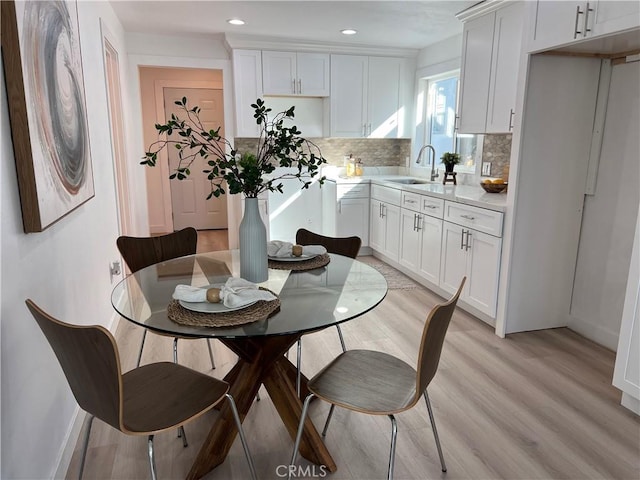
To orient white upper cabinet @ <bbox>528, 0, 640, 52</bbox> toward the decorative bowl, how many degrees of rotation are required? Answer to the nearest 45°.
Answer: approximately 90° to its right

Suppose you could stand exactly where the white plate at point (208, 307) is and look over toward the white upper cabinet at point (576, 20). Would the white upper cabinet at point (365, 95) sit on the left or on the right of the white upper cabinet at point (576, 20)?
left

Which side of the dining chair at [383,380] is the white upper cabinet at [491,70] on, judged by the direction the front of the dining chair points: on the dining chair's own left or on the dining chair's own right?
on the dining chair's own right

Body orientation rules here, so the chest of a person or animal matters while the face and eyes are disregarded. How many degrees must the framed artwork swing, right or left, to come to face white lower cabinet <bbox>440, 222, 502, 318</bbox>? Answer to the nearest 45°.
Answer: approximately 45° to its left

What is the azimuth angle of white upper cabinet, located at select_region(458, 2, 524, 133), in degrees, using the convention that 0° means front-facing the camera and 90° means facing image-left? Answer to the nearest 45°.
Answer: approximately 45°

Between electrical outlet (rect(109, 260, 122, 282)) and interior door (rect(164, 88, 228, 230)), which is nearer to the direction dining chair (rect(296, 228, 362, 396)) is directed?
the electrical outlet

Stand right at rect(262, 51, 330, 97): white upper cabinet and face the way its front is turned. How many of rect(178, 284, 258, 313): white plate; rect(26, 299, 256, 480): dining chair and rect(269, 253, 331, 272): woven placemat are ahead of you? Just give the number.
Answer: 3

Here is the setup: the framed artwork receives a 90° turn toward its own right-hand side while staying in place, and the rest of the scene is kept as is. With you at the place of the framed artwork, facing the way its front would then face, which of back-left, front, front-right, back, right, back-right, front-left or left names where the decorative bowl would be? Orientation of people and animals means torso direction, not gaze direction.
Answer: back-left

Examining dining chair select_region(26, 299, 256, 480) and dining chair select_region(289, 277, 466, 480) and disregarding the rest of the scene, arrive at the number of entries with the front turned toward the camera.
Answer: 0

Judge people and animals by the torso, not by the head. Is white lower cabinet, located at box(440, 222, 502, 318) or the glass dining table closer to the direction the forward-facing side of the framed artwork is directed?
the glass dining table

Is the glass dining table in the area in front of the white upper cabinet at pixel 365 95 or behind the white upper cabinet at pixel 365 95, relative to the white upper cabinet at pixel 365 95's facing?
in front

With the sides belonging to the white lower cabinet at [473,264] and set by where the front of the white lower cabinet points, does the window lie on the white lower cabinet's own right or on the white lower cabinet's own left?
on the white lower cabinet's own right

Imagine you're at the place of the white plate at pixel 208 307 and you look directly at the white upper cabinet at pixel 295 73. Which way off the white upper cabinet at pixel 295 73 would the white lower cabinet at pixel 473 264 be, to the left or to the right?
right

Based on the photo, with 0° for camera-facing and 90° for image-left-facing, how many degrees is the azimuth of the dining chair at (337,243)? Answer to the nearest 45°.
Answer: approximately 45°
